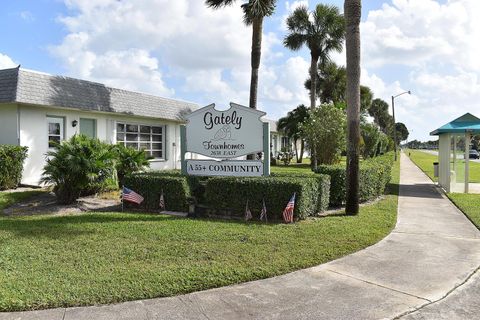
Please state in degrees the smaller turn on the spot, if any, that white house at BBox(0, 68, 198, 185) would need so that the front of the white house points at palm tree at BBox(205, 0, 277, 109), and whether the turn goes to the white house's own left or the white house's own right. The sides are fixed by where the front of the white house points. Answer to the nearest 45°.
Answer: approximately 45° to the white house's own left

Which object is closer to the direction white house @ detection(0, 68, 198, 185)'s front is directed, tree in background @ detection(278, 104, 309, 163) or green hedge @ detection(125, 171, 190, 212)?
the green hedge

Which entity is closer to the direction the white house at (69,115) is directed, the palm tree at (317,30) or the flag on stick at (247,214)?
the flag on stick

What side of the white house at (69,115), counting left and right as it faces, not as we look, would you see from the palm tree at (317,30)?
left

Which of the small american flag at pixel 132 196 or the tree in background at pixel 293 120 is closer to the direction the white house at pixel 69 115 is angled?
the small american flag

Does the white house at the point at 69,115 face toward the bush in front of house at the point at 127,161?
yes

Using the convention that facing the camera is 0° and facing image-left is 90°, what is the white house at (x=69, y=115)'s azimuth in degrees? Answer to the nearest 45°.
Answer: approximately 315°

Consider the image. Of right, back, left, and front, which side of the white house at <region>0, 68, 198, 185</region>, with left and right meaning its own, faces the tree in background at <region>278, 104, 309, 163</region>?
left

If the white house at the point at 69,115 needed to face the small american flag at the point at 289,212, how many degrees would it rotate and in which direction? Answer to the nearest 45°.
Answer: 0° — it already faces it

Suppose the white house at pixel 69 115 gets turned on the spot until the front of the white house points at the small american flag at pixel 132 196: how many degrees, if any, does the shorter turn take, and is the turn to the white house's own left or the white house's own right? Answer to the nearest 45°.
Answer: approximately 45° to the white house's own right
